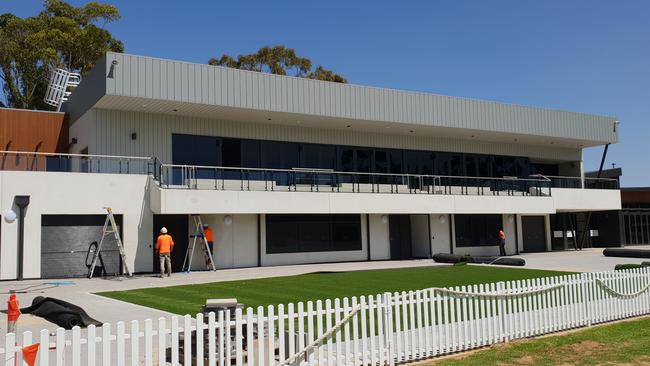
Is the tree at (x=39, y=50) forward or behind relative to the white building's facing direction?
behind

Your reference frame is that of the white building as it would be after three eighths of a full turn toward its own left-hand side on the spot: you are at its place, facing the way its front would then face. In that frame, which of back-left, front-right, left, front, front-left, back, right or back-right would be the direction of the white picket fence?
back

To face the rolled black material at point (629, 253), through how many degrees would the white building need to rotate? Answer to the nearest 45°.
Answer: approximately 45° to its left

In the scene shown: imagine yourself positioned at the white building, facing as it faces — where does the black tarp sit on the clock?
The black tarp is roughly at 2 o'clock from the white building.

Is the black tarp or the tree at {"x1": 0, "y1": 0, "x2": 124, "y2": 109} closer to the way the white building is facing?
the black tarp

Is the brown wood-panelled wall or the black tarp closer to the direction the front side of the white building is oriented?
the black tarp

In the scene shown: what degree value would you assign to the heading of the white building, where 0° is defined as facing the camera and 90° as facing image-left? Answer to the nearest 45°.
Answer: approximately 315°
